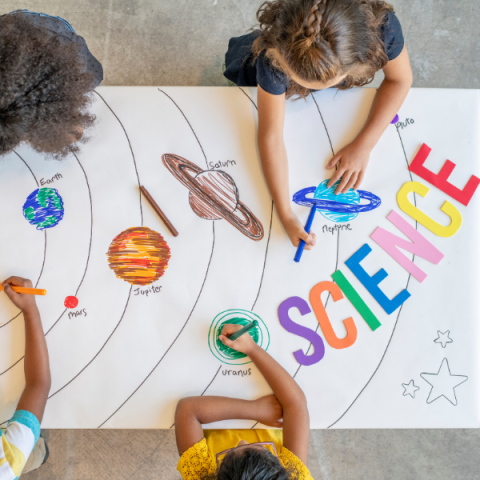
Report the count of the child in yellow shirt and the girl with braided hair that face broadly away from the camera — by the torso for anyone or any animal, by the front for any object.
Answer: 1

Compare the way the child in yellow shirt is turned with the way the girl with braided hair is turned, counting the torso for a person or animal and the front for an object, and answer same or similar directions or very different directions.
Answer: very different directions

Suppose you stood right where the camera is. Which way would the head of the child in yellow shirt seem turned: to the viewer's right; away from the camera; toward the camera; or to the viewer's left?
away from the camera

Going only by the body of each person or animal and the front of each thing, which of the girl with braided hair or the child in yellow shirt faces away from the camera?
the child in yellow shirt

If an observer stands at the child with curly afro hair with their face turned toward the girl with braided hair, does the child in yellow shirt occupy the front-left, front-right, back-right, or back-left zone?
front-right

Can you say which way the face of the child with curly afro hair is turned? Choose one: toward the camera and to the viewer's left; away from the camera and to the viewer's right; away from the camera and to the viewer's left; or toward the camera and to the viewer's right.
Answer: toward the camera and to the viewer's right

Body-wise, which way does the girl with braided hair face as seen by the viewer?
toward the camera

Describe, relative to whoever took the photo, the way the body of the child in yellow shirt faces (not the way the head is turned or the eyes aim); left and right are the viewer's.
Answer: facing away from the viewer

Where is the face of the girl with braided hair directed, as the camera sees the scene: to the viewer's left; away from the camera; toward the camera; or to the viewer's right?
toward the camera
